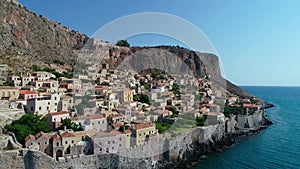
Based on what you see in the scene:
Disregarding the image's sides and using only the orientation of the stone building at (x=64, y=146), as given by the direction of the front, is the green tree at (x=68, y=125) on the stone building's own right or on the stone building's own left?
on the stone building's own left

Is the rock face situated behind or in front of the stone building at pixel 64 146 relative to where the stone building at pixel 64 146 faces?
behind

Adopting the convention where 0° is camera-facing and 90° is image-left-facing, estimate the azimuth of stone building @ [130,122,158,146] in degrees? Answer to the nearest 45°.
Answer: approximately 315°

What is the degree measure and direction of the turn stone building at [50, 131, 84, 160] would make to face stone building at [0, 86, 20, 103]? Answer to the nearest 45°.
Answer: approximately 180°

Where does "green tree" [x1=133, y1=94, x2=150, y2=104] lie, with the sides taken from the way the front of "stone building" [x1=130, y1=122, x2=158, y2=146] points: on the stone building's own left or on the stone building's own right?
on the stone building's own left

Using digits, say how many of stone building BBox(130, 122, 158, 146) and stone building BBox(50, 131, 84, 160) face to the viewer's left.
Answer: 0

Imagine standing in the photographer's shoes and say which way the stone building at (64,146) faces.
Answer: facing the viewer and to the right of the viewer

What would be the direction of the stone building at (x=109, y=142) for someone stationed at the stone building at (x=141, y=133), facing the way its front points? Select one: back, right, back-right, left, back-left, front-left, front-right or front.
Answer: right

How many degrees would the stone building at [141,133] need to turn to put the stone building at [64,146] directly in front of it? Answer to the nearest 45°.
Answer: approximately 90° to its right

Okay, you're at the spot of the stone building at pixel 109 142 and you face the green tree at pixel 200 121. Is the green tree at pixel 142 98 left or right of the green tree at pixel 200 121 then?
left

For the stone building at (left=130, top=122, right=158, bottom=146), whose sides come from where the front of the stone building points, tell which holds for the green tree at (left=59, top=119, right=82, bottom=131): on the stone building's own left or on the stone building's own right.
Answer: on the stone building's own right

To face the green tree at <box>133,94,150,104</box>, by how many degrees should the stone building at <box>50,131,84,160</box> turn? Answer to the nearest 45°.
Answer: approximately 90° to its left

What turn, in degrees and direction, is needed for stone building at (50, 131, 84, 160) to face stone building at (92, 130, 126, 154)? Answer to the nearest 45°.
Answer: approximately 45° to its left
